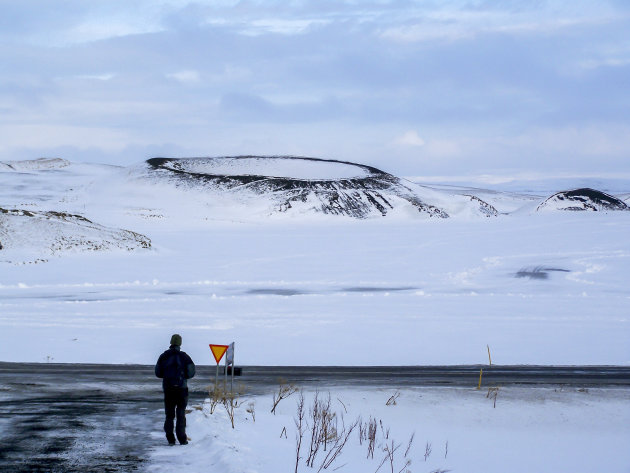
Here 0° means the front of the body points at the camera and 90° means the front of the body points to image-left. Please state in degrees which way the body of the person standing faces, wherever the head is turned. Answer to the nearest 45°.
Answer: approximately 180°

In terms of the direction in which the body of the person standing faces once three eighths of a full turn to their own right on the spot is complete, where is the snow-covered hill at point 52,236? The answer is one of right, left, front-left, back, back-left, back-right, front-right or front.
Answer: back-left
